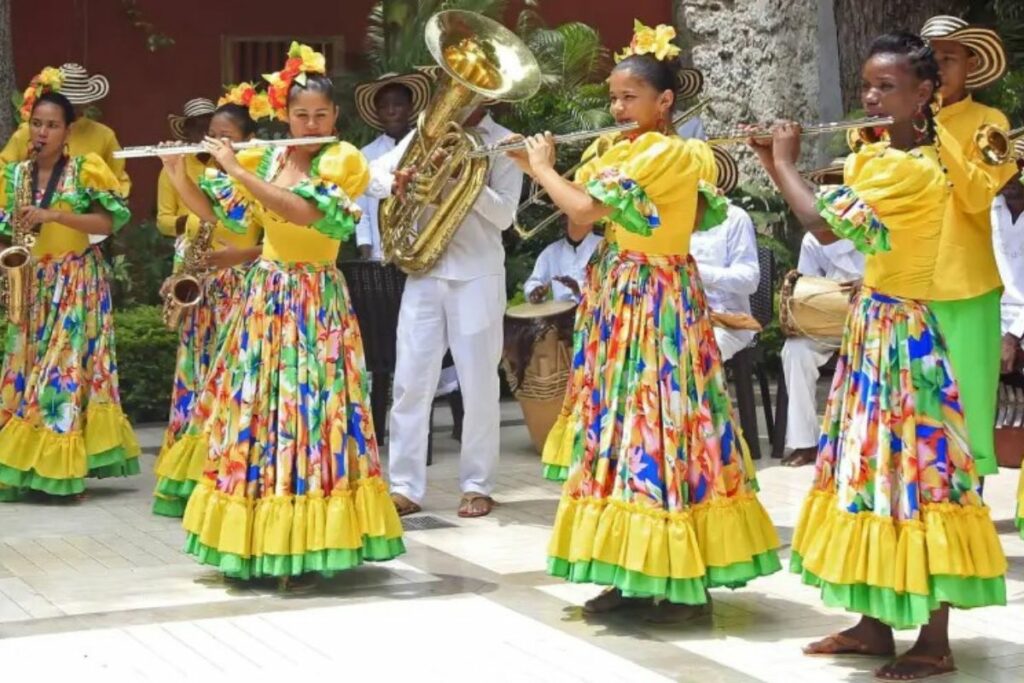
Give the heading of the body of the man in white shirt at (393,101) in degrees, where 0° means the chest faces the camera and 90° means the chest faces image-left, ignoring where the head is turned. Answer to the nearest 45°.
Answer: approximately 0°

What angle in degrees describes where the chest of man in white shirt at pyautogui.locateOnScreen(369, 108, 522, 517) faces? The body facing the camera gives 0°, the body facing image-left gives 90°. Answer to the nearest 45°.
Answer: approximately 0°

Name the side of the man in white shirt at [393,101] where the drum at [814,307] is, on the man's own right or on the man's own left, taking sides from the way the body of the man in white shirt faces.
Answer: on the man's own left

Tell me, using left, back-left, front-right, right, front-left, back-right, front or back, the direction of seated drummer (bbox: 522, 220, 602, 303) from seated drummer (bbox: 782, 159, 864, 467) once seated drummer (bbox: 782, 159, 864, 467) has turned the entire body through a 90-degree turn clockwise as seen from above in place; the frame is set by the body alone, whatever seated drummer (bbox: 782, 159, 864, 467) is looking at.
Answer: front-left

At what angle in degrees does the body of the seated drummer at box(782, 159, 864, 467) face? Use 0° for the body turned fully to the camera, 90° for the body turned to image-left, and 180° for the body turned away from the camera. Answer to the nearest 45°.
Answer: approximately 45°
